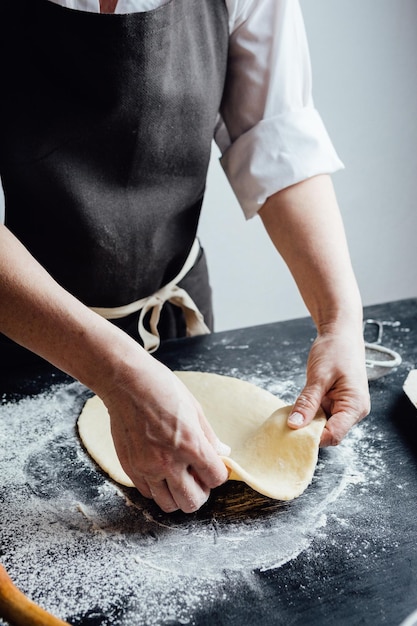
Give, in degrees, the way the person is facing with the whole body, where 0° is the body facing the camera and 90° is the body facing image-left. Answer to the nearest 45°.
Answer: approximately 315°

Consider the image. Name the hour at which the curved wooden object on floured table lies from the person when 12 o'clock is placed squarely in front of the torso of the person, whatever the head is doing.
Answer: The curved wooden object on floured table is roughly at 2 o'clock from the person.
